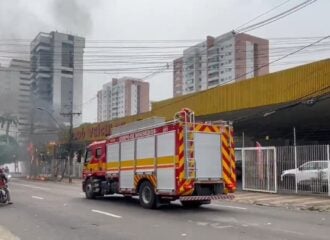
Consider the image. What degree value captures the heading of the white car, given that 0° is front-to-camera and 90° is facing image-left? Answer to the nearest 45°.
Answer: approximately 90°

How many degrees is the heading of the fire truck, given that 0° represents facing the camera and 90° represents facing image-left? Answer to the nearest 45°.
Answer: approximately 135°

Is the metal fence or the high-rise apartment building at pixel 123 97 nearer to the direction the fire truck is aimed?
the high-rise apartment building

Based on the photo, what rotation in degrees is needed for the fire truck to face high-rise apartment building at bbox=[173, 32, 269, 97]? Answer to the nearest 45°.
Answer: approximately 45° to its right

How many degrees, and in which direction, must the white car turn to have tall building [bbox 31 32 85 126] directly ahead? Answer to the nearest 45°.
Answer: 0° — it already faces it
